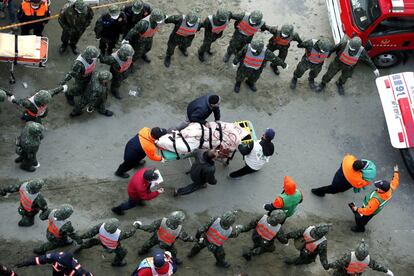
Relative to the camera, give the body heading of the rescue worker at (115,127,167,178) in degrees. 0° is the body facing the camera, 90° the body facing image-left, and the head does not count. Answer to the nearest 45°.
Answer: approximately 270°

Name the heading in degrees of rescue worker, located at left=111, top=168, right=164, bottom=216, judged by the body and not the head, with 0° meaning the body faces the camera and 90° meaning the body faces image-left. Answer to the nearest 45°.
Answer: approximately 270°

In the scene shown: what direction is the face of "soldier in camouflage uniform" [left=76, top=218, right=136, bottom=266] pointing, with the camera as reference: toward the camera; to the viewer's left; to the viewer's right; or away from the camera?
away from the camera

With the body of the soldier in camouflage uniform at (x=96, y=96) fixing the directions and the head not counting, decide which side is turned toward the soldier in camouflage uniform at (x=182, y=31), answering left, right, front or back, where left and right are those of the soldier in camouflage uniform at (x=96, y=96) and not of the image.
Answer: left

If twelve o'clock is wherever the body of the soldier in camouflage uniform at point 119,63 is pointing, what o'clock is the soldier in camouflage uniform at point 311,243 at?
the soldier in camouflage uniform at point 311,243 is roughly at 12 o'clock from the soldier in camouflage uniform at point 119,63.

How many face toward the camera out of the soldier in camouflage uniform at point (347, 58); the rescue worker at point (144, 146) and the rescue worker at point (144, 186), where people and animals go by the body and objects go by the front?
1

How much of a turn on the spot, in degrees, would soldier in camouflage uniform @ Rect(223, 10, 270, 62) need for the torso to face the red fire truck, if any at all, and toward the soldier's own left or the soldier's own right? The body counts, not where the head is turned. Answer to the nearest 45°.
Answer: approximately 90° to the soldier's own left

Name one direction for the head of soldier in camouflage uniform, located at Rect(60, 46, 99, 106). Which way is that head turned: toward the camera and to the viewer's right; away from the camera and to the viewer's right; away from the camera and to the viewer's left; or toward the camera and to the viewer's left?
toward the camera and to the viewer's right

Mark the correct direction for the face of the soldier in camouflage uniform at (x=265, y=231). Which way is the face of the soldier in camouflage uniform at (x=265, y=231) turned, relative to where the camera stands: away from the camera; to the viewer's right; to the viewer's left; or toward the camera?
away from the camera

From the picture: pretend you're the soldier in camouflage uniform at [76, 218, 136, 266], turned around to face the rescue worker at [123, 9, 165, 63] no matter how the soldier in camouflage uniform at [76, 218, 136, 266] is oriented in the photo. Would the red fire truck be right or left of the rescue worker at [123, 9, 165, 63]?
right
